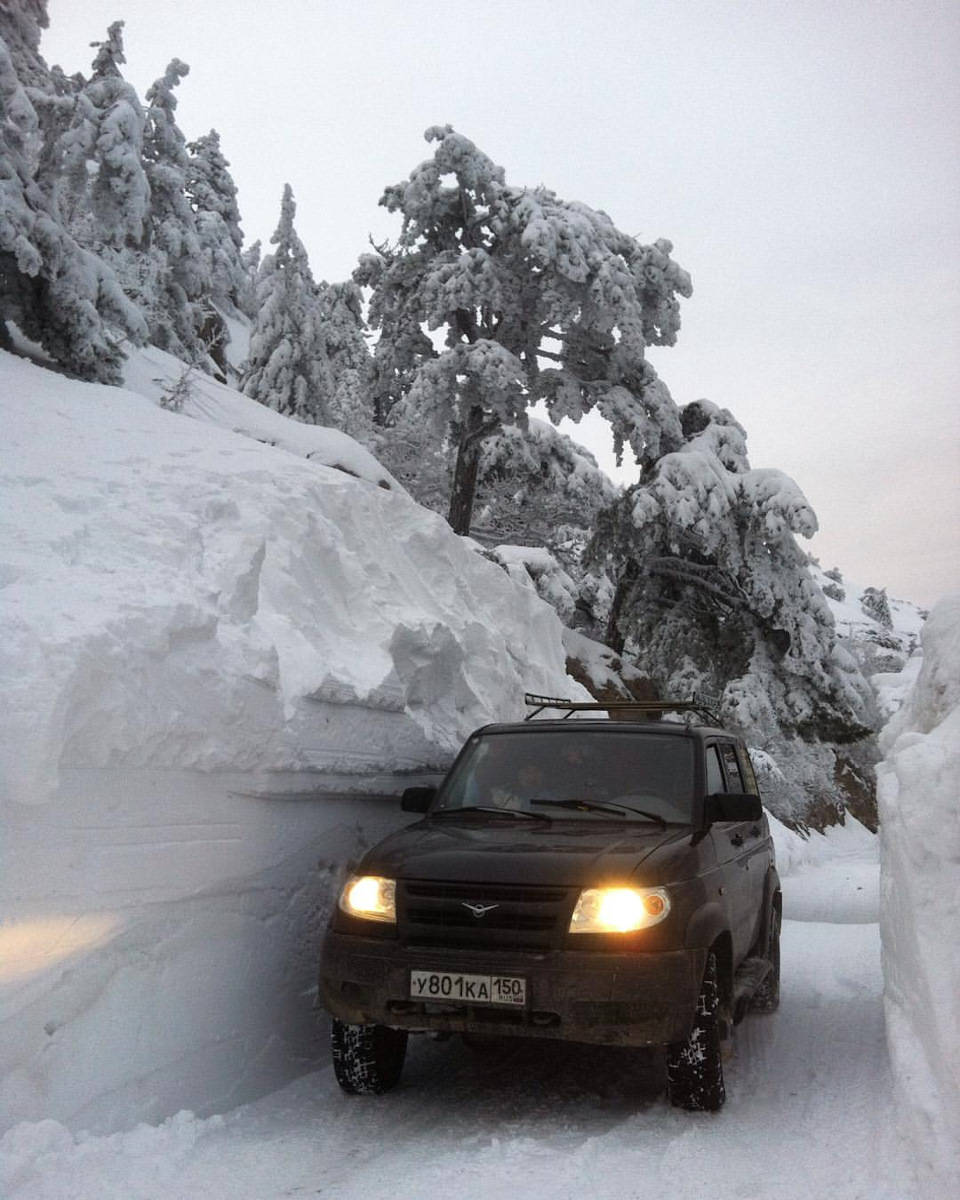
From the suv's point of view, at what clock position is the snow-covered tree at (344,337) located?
The snow-covered tree is roughly at 4 o'clock from the suv.

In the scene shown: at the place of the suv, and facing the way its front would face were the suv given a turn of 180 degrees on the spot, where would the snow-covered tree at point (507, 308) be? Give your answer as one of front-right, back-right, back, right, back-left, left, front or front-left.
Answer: front-left

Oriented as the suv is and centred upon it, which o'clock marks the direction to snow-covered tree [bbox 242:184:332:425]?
The snow-covered tree is roughly at 4 o'clock from the suv.

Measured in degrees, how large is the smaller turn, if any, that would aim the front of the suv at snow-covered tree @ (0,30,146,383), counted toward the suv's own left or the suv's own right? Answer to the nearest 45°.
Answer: approximately 90° to the suv's own right

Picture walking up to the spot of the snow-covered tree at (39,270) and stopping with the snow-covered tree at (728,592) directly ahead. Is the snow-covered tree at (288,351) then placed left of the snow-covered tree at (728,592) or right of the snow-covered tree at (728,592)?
left

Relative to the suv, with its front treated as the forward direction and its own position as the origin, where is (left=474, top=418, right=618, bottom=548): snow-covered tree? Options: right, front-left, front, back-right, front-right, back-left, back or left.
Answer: back-right

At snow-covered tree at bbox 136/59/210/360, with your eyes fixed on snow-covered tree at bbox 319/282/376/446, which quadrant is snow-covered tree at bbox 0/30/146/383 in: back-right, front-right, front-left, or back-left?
back-right

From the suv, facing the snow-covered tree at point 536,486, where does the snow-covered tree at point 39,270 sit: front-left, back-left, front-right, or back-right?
front-left

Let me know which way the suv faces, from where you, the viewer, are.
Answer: facing the viewer and to the left of the viewer

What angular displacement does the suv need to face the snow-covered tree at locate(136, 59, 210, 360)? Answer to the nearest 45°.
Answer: approximately 90° to its right
